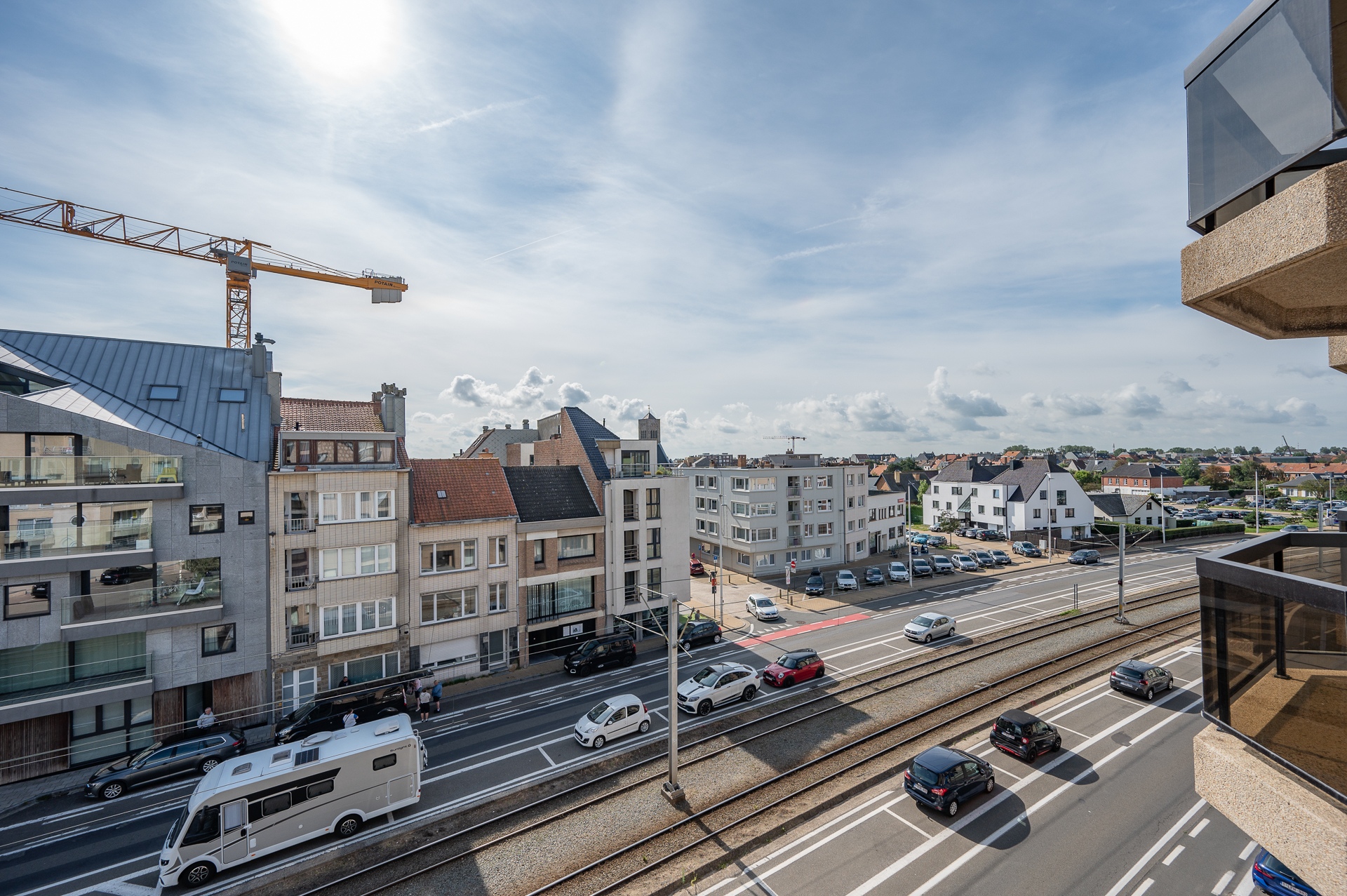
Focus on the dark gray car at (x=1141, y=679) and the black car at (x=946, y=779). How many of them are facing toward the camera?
0

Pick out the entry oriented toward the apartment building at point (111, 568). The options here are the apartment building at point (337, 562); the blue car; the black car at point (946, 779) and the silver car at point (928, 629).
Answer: the silver car

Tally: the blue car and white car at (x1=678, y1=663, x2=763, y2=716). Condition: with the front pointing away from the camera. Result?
1

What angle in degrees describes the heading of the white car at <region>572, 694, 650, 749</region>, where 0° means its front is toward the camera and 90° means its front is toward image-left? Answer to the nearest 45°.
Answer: approximately 45°

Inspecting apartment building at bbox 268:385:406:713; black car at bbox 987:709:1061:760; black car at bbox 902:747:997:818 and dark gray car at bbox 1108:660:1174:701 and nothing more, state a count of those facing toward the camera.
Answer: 1

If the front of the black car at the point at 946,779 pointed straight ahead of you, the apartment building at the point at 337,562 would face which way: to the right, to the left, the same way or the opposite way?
to the right

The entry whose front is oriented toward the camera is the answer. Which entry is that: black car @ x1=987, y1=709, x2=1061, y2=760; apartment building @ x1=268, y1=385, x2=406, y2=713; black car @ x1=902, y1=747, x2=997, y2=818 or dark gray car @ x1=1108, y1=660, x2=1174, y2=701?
the apartment building

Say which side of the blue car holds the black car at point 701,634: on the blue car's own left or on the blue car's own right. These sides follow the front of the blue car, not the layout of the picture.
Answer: on the blue car's own left

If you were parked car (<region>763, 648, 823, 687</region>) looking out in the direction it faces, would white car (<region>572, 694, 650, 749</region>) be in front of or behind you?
in front

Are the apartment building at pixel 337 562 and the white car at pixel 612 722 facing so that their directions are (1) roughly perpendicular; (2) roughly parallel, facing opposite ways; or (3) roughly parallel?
roughly perpendicular

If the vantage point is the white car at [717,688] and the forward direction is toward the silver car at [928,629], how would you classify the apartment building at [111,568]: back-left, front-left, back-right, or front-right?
back-left

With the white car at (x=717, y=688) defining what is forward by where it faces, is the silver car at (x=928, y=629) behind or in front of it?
behind

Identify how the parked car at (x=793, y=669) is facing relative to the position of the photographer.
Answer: facing the viewer and to the left of the viewer

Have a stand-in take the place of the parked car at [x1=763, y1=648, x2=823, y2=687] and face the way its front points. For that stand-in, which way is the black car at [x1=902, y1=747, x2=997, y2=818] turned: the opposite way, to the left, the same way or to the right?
the opposite way

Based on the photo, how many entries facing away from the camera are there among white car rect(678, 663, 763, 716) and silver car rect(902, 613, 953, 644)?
0

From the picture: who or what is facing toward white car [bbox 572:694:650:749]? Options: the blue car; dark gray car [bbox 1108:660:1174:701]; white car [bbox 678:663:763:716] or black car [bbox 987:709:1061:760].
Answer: white car [bbox 678:663:763:716]

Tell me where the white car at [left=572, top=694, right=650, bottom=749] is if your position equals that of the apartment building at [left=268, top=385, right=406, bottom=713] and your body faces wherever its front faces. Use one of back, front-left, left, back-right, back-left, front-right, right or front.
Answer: front-left

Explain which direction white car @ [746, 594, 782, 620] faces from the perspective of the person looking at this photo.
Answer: facing the viewer and to the right of the viewer
